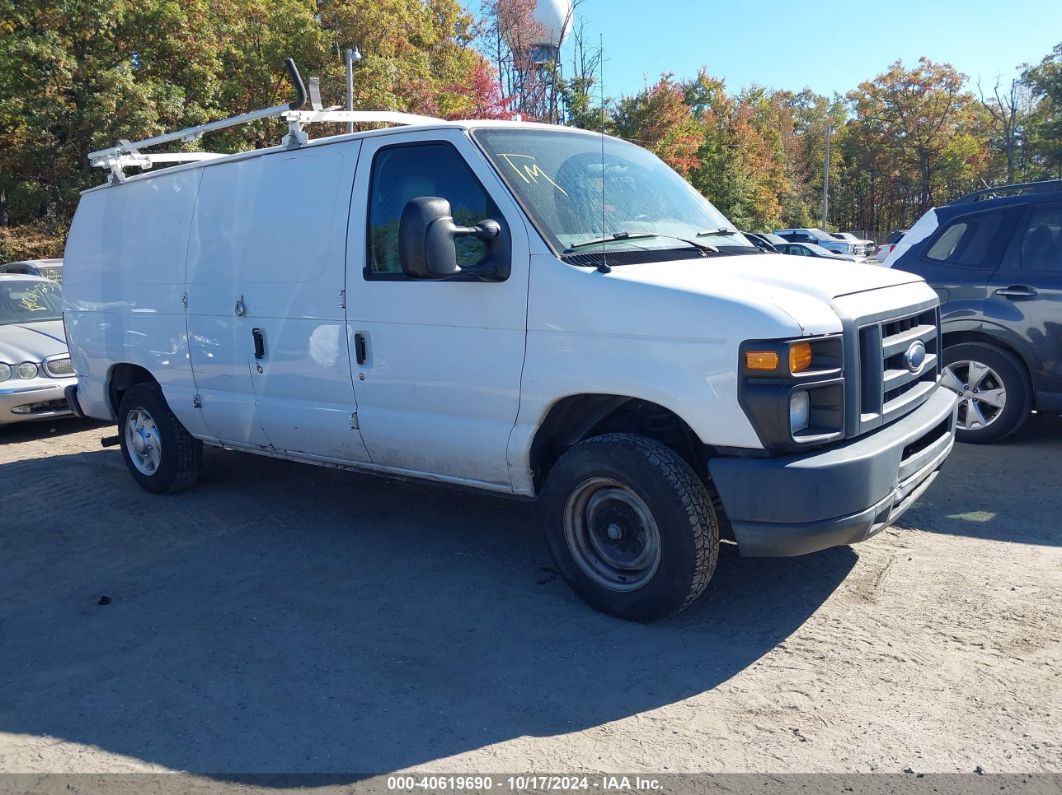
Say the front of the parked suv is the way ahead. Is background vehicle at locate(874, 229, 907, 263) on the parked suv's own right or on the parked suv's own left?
on the parked suv's own left

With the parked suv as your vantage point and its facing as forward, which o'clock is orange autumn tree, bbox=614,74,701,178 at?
The orange autumn tree is roughly at 8 o'clock from the parked suv.

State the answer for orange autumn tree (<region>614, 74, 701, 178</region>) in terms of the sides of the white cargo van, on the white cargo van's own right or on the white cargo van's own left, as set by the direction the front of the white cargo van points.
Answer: on the white cargo van's own left

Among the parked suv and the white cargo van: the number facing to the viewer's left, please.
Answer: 0

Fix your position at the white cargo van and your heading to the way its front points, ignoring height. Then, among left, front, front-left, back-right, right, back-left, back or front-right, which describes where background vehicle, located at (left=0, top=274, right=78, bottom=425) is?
back

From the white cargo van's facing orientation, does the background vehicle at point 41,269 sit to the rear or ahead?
to the rear

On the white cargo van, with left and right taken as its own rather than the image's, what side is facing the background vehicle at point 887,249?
left

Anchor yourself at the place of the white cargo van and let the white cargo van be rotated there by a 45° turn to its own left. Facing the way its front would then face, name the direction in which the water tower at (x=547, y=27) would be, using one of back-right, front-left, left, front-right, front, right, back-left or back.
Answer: left

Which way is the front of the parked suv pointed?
to the viewer's right

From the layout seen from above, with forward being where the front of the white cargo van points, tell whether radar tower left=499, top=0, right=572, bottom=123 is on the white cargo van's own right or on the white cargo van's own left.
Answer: on the white cargo van's own left

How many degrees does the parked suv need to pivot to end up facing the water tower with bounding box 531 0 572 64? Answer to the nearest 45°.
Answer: approximately 135° to its left

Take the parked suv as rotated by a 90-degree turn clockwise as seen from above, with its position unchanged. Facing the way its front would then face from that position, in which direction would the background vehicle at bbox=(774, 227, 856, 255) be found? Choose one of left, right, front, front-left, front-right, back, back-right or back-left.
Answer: back
